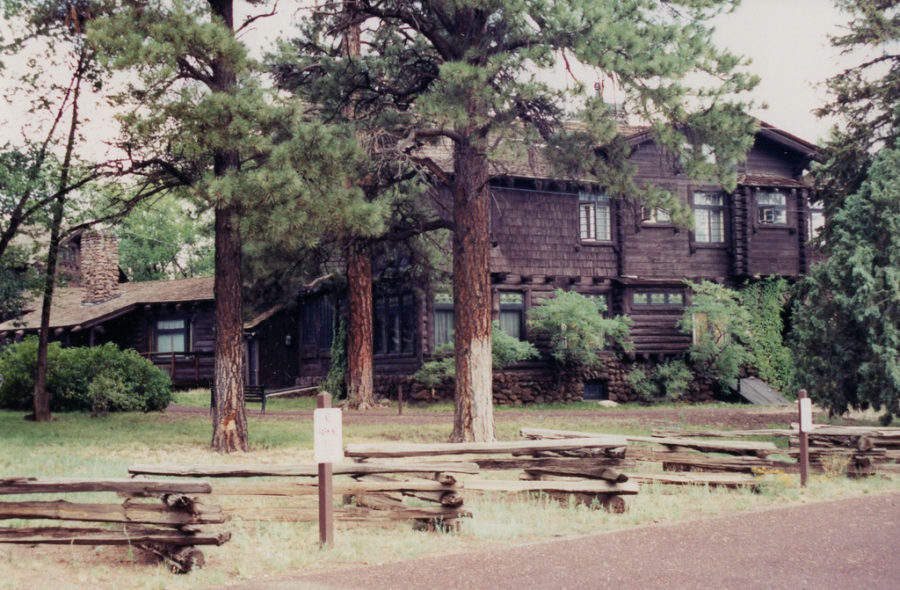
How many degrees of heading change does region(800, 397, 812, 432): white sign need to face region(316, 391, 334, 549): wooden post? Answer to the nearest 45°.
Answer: approximately 45° to its right

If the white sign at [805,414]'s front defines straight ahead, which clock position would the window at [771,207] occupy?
The window is roughly at 6 o'clock from the white sign.

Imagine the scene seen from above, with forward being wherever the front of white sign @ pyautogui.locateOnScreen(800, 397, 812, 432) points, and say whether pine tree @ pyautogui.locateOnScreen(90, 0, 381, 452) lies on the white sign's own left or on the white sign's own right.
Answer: on the white sign's own right

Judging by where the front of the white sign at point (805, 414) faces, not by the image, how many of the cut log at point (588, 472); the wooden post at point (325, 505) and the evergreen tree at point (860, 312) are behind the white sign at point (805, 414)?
1

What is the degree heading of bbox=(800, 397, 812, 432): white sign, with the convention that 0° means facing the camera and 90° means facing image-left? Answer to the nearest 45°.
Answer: approximately 0°

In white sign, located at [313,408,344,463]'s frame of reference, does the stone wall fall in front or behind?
behind

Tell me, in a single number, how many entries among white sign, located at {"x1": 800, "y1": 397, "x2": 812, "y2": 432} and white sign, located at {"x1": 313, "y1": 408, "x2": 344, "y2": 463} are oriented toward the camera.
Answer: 2

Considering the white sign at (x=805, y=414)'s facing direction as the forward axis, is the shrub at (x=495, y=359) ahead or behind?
behind

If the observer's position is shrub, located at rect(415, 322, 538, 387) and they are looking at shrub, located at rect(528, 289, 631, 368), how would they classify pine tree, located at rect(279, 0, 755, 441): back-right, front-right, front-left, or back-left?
back-right

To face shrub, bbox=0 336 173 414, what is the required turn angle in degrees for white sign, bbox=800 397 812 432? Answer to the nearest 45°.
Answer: approximately 135° to its right

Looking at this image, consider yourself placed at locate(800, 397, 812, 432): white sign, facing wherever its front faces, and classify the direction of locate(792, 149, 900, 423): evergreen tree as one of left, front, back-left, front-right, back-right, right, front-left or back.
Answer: back

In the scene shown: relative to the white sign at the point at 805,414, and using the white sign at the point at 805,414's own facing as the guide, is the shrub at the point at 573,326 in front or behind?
behind

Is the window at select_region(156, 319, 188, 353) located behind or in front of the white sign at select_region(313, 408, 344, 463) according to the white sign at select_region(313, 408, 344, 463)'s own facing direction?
behind
